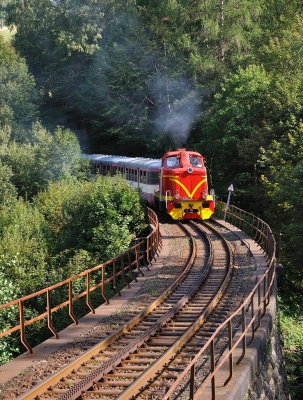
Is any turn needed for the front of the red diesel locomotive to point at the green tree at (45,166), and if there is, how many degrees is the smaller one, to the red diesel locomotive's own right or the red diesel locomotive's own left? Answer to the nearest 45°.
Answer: approximately 135° to the red diesel locomotive's own right

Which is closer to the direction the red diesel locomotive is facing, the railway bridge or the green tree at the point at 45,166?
the railway bridge

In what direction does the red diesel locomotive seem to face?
toward the camera

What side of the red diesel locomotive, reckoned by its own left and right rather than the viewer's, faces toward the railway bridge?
front
